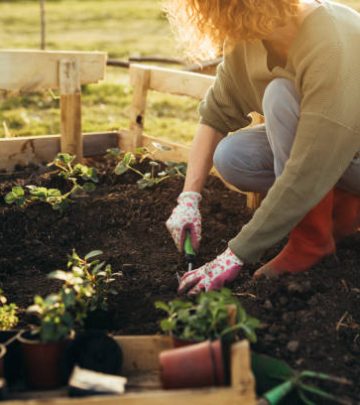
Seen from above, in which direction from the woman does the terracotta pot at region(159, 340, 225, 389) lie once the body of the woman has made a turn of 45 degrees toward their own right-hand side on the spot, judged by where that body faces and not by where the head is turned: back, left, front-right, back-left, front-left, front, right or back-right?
left

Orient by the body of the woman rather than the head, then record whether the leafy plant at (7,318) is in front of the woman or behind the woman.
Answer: in front

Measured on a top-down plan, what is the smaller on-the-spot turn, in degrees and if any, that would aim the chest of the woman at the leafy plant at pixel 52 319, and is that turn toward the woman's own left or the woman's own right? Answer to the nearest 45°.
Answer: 0° — they already face it

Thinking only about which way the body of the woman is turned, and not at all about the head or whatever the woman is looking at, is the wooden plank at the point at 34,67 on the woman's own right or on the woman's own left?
on the woman's own right

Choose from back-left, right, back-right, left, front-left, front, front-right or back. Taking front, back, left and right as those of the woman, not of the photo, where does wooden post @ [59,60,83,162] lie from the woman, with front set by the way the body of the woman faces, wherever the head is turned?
right

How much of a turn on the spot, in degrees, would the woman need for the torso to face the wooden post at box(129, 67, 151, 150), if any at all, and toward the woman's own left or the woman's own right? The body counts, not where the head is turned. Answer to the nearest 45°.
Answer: approximately 90° to the woman's own right

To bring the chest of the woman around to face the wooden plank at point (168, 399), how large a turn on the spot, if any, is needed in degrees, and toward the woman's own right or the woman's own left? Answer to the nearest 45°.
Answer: approximately 45° to the woman's own left

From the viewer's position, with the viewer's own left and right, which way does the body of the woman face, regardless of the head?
facing the viewer and to the left of the viewer

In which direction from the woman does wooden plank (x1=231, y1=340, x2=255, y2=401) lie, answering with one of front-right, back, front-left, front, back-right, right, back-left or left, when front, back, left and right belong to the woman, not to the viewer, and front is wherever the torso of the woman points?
front-left

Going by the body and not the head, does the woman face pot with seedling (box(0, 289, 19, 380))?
yes
